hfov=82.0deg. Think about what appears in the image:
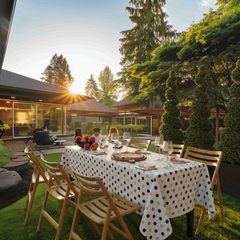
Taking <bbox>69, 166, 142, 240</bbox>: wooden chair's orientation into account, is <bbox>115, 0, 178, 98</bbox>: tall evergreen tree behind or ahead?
ahead

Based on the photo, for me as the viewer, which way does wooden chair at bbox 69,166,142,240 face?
facing away from the viewer and to the right of the viewer

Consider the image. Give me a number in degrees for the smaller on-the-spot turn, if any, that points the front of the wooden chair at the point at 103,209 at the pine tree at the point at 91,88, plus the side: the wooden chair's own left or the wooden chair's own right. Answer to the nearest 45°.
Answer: approximately 45° to the wooden chair's own left

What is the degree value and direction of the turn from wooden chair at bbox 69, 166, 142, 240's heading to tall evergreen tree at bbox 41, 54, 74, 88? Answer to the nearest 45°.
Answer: approximately 45° to its left

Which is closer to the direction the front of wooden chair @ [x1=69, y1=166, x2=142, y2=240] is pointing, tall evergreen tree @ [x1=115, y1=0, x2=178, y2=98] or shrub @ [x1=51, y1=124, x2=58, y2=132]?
the tall evergreen tree

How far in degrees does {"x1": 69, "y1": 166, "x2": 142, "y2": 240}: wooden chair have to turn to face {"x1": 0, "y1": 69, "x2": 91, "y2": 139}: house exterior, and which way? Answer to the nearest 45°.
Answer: approximately 90° to its left

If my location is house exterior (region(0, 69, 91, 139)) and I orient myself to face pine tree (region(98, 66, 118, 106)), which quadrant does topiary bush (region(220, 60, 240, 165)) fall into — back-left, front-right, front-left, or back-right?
back-right

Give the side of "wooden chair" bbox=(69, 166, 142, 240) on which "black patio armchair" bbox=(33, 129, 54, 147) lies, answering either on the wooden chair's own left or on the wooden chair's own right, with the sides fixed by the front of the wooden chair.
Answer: on the wooden chair's own left

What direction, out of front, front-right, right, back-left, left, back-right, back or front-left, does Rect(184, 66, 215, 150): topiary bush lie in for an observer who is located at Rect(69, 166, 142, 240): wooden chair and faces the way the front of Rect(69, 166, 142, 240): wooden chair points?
front

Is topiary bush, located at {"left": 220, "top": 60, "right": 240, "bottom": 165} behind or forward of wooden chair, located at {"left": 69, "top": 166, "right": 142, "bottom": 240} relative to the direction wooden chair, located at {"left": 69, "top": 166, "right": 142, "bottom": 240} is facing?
forward

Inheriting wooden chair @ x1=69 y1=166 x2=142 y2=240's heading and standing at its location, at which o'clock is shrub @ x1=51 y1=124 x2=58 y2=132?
The shrub is roughly at 10 o'clock from the wooden chair.
